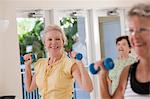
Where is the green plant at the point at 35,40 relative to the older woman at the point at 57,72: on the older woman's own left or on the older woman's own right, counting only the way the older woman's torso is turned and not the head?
on the older woman's own right

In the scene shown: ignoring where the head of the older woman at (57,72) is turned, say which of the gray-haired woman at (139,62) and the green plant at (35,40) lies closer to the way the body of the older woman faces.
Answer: the gray-haired woman

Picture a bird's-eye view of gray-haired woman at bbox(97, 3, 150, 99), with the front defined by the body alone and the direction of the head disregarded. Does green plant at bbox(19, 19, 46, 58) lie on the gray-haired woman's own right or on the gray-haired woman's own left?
on the gray-haired woman's own right

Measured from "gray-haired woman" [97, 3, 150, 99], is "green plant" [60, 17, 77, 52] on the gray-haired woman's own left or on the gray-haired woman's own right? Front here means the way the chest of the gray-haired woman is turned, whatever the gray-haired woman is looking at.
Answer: on the gray-haired woman's own right

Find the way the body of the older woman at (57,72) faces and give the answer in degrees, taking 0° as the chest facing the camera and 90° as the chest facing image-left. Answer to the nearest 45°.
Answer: approximately 45°

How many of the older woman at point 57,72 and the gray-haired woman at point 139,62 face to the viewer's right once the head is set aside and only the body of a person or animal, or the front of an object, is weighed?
0

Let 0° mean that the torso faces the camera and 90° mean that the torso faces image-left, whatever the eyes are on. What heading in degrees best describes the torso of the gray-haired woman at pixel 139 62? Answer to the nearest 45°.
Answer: approximately 45°

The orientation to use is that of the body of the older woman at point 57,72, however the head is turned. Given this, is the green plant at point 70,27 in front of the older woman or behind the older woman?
behind

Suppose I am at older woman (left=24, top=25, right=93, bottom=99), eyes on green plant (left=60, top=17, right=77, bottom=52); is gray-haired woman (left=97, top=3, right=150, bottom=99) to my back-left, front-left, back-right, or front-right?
back-right
